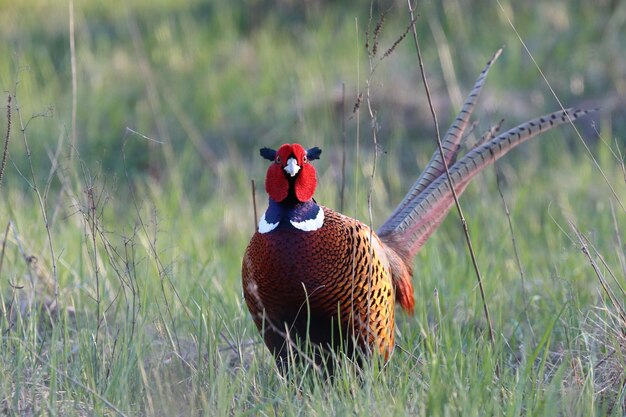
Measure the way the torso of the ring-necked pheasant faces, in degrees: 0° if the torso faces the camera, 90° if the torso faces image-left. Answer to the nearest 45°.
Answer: approximately 45°
